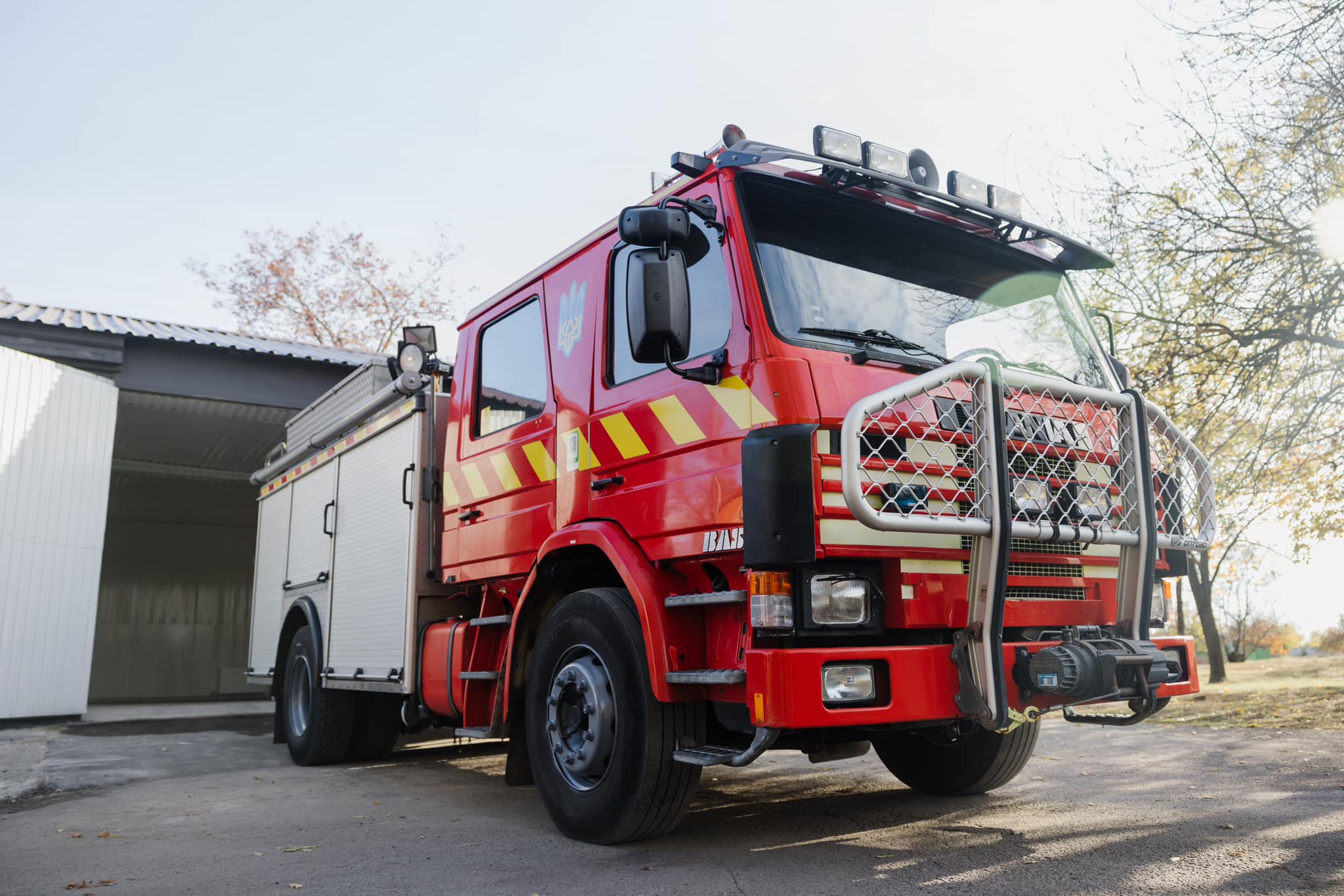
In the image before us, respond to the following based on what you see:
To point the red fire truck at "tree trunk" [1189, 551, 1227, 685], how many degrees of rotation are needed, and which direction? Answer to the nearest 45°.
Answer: approximately 90° to its left

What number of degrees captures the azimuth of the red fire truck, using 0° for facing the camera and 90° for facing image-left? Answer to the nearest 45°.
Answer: approximately 315°

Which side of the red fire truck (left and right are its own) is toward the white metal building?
back
